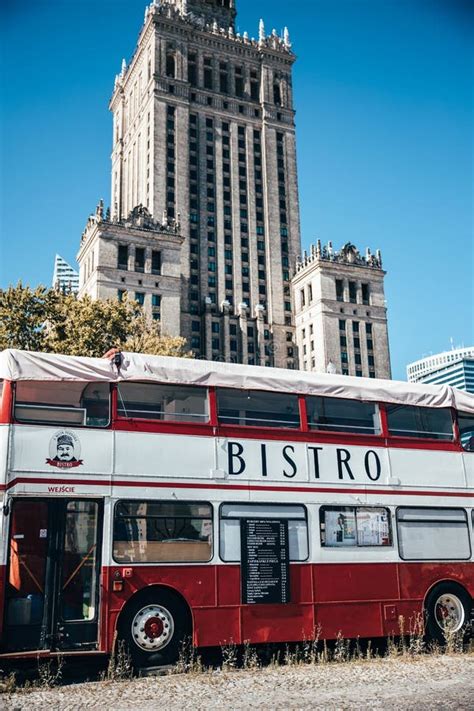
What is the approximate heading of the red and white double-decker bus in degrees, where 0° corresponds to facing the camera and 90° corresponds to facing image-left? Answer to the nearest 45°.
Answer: approximately 90°

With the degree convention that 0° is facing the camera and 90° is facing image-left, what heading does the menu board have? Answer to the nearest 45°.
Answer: approximately 0°
